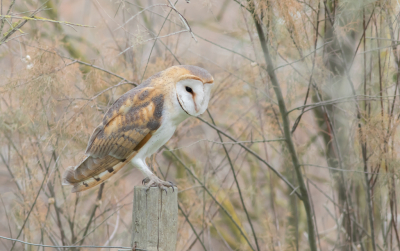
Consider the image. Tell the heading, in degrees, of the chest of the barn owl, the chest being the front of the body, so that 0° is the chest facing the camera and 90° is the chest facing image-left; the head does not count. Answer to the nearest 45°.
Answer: approximately 270°
